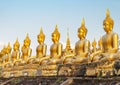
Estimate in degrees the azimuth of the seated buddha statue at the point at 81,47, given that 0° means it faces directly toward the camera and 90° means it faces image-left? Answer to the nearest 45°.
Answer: approximately 45°

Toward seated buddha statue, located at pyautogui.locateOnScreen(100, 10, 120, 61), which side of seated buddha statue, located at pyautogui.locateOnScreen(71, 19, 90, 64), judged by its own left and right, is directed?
left

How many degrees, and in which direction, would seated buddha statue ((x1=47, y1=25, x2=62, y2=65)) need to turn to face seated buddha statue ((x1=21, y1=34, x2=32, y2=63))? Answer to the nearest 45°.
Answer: approximately 90° to its right

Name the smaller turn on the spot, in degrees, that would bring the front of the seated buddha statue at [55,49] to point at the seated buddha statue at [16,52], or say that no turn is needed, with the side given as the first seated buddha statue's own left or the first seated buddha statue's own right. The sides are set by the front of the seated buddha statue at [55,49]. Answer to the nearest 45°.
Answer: approximately 90° to the first seated buddha statue's own right

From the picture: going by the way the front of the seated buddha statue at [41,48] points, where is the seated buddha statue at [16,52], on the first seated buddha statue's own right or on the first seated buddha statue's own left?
on the first seated buddha statue's own right

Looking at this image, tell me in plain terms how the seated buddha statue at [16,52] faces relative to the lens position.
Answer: facing the viewer and to the left of the viewer

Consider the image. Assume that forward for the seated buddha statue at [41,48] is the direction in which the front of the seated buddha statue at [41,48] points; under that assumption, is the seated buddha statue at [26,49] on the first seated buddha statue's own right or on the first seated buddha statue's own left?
on the first seated buddha statue's own right

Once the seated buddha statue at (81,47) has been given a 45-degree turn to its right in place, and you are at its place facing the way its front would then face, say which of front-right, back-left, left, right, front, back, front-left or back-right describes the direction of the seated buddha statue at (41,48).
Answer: front-right

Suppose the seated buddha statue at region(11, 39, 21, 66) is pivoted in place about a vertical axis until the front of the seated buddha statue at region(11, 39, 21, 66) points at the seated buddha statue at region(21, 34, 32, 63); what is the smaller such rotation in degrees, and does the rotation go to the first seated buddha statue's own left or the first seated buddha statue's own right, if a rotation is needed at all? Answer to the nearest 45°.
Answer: approximately 45° to the first seated buddha statue's own left

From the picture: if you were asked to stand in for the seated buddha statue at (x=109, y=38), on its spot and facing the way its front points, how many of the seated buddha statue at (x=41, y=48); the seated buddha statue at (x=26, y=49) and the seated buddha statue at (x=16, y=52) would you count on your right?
3

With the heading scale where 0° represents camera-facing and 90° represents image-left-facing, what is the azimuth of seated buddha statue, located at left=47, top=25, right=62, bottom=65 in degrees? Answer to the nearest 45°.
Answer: approximately 45°

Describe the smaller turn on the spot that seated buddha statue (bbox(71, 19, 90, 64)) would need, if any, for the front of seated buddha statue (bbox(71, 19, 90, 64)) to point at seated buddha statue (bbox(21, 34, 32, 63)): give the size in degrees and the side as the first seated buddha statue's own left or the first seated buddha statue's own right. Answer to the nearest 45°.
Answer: approximately 90° to the first seated buddha statue's own right
